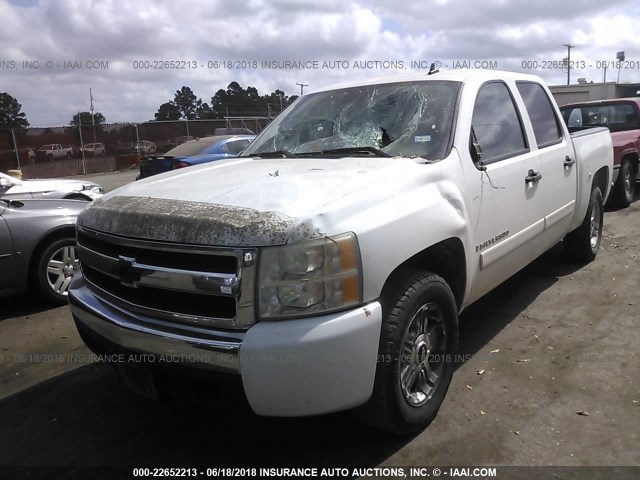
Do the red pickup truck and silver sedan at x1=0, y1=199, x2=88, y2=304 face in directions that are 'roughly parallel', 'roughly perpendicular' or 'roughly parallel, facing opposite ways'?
roughly parallel, facing opposite ways

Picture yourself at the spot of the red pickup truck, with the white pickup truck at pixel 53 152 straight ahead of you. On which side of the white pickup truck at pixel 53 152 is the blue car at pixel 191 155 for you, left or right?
left

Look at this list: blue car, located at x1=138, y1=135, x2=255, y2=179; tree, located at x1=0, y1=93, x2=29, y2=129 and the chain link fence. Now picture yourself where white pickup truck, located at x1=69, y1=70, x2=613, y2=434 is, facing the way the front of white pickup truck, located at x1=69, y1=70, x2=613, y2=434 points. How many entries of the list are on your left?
0

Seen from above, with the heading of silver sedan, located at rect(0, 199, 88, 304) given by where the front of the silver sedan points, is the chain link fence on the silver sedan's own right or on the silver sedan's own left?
on the silver sedan's own left

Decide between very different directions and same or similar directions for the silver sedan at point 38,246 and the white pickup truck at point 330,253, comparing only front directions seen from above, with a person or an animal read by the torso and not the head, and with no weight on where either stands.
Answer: very different directions

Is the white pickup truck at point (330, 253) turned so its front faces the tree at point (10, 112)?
no

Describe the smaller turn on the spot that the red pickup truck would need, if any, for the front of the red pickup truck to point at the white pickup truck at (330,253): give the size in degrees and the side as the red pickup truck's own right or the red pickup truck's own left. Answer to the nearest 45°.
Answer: approximately 45° to the red pickup truck's own left

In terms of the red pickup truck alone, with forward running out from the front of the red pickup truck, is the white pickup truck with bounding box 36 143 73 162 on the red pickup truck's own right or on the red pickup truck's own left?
on the red pickup truck's own right

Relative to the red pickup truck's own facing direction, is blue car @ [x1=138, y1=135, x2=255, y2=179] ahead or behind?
ahead

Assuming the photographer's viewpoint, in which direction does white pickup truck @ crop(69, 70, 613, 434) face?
facing the viewer and to the left of the viewer

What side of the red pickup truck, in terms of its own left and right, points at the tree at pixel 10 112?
right

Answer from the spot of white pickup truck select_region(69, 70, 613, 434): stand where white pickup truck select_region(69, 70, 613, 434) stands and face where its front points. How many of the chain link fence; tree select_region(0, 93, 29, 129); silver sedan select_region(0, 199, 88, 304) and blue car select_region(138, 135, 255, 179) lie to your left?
0

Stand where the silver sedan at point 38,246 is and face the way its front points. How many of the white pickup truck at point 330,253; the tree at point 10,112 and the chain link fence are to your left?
2
